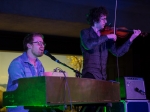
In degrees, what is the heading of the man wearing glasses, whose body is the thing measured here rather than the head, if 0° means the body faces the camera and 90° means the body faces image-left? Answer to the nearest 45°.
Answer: approximately 315°

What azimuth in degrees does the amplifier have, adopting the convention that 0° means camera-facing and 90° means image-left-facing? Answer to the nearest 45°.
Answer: approximately 0°

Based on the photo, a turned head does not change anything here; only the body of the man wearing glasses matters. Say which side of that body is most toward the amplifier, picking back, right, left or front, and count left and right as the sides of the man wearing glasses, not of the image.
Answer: left
